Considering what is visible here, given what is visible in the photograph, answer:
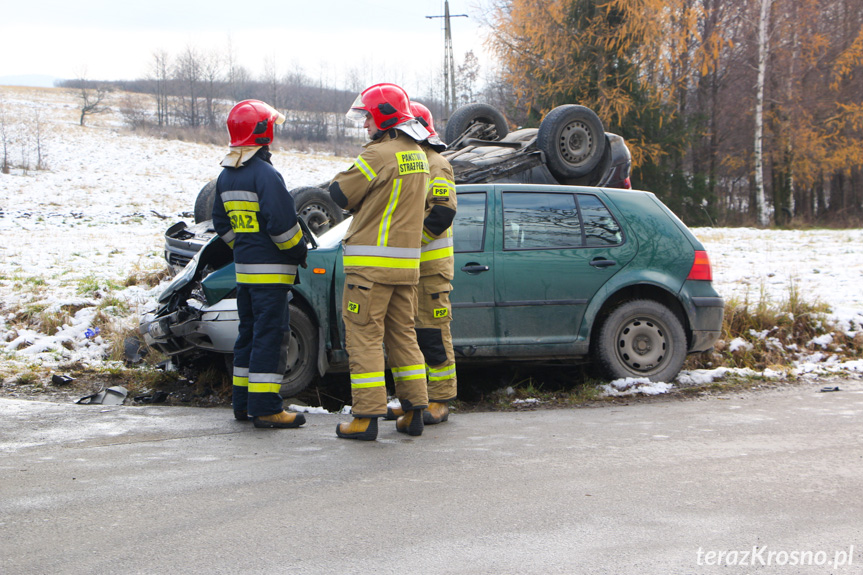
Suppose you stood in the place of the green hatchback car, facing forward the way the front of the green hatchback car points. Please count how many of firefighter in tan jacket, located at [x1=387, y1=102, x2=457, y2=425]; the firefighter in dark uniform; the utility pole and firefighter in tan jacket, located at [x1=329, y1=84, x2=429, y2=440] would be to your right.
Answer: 1

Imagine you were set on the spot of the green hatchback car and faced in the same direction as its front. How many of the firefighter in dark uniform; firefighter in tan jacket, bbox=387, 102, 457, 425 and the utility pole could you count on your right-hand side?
1

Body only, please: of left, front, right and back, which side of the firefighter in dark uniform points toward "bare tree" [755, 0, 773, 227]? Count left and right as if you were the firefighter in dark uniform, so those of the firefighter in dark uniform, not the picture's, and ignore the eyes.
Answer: front

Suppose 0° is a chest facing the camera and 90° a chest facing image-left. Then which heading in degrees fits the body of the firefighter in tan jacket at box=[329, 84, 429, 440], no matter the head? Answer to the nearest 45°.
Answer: approximately 135°

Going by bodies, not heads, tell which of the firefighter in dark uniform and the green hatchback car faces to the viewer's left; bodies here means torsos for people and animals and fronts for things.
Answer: the green hatchback car

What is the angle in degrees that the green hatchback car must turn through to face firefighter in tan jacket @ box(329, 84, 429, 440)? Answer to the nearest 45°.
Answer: approximately 45° to its left

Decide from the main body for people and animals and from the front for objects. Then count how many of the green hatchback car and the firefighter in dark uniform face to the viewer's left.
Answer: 1

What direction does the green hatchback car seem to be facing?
to the viewer's left

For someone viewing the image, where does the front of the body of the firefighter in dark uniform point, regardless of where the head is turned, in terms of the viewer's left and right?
facing away from the viewer and to the right of the viewer

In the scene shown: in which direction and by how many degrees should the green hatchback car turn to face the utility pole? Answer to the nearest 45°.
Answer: approximately 90° to its right

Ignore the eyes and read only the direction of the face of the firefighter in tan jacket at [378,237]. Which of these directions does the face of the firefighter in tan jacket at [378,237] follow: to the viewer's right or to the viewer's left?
to the viewer's left
